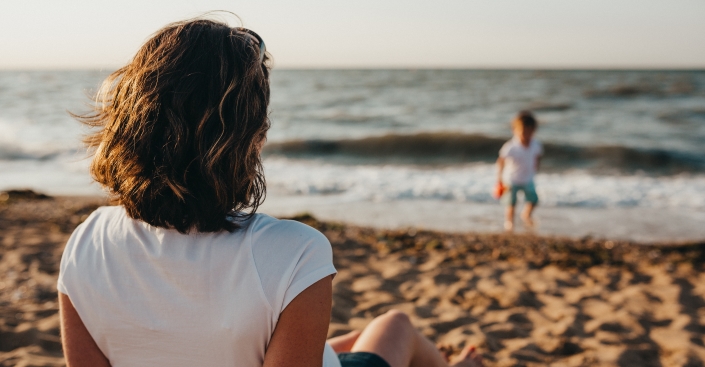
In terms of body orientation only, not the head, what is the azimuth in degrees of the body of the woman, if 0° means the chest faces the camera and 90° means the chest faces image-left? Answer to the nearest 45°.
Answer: approximately 225°

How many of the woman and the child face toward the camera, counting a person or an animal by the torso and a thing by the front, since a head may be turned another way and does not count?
1

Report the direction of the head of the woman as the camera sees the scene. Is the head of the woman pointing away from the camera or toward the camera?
away from the camera

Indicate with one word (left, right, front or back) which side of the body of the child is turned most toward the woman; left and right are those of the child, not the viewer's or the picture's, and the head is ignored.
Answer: front

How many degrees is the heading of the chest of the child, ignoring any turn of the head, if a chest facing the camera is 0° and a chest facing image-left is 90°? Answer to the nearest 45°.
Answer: approximately 0°

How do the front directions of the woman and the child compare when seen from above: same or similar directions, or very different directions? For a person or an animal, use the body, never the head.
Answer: very different directions

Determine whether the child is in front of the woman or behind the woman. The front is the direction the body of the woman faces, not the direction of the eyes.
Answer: in front
